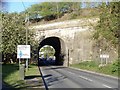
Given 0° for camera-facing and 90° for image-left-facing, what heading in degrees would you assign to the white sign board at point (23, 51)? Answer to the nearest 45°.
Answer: approximately 0°
